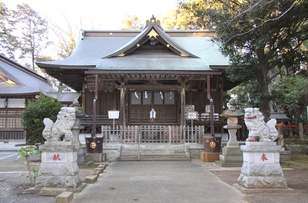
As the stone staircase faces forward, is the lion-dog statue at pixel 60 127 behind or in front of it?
in front

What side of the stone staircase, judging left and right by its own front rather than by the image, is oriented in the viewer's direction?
front

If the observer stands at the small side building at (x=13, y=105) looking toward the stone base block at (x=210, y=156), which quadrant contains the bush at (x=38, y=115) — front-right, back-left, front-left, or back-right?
front-right

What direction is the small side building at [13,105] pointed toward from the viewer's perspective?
toward the camera

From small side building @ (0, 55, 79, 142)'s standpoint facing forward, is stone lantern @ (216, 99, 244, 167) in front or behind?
in front

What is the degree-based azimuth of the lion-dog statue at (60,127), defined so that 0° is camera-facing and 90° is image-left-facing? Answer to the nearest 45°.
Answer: approximately 270°

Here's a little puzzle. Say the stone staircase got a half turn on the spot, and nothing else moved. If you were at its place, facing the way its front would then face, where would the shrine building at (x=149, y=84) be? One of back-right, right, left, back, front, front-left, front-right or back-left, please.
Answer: front

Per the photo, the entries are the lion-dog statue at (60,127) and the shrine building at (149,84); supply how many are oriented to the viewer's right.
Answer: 1
